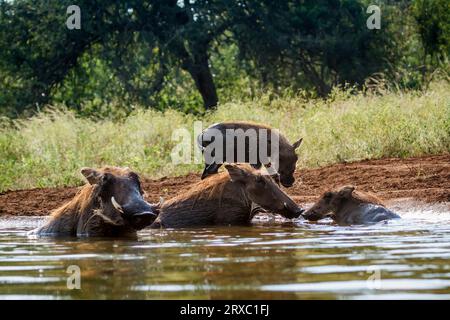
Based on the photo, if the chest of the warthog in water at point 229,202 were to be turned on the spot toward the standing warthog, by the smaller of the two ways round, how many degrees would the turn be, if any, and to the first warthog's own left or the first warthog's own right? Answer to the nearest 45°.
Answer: approximately 90° to the first warthog's own left

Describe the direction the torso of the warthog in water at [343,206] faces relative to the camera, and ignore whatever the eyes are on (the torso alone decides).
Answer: to the viewer's left

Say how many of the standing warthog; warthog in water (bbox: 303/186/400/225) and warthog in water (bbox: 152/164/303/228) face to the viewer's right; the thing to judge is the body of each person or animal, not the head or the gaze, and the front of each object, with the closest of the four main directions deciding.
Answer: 2

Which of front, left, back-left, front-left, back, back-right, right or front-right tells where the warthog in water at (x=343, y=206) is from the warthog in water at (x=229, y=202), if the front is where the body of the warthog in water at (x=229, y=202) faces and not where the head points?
front

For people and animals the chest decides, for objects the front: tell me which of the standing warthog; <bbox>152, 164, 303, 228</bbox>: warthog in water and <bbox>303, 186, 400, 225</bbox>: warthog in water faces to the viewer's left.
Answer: <bbox>303, 186, 400, 225</bbox>: warthog in water

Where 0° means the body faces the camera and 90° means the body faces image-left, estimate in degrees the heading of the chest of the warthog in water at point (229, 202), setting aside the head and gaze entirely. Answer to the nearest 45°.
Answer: approximately 270°

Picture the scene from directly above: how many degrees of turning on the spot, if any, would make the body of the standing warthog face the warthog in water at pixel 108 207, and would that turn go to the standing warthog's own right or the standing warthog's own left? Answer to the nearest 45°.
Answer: approximately 90° to the standing warthog's own right

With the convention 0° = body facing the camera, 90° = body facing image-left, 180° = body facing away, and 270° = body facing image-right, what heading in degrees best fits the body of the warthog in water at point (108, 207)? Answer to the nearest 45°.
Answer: approximately 315°

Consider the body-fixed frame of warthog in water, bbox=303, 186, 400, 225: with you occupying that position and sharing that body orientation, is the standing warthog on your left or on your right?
on your right

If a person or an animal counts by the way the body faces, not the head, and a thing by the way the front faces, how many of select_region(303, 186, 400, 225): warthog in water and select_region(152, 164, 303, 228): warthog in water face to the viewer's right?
1

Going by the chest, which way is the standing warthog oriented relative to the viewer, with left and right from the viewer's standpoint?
facing to the right of the viewer
